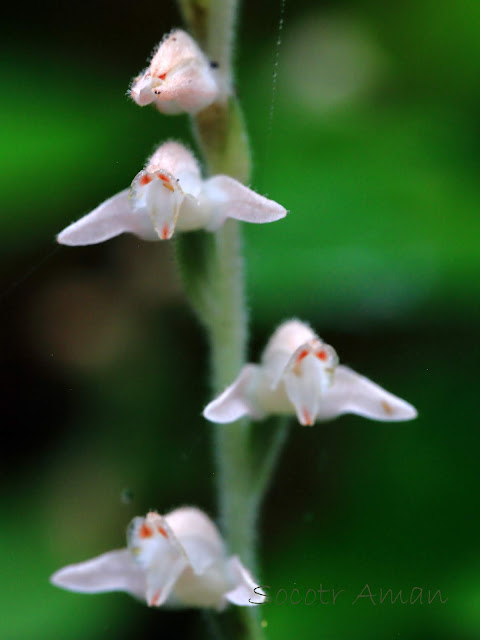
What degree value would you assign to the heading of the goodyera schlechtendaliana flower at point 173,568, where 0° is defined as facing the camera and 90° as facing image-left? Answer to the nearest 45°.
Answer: approximately 45°

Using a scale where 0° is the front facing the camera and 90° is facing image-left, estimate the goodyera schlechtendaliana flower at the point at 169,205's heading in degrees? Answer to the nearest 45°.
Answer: approximately 45°
